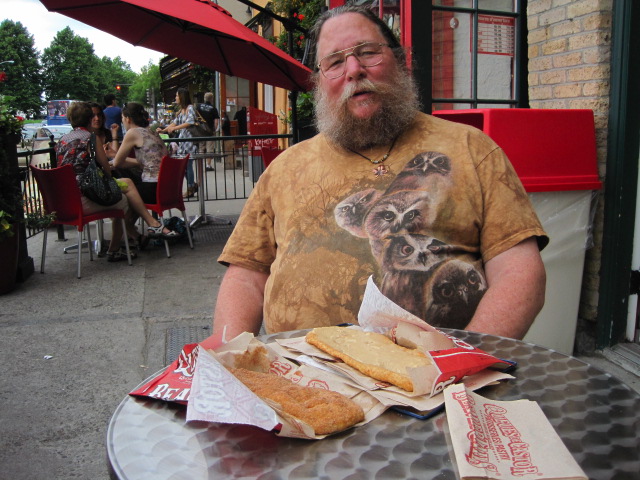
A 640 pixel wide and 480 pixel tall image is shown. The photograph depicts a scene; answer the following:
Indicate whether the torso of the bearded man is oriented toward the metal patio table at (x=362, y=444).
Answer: yes

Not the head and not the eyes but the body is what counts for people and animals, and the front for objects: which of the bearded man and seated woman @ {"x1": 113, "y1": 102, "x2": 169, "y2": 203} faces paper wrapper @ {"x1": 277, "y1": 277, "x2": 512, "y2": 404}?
the bearded man

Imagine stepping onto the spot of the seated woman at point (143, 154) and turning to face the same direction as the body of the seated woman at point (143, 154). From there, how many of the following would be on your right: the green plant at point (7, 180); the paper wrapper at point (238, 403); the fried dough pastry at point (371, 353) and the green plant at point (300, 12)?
1

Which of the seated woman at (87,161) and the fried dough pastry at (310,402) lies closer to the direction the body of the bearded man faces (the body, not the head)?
the fried dough pastry

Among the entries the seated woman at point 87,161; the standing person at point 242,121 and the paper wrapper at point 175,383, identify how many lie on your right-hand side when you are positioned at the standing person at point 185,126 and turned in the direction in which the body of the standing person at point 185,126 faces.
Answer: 1

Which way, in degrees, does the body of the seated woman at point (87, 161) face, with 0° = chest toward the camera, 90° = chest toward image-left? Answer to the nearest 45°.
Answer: approximately 225°

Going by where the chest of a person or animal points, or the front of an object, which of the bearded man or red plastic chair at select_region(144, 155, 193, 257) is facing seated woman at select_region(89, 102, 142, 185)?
the red plastic chair

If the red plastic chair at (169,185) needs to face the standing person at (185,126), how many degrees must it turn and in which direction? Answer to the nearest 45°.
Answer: approximately 45° to its right

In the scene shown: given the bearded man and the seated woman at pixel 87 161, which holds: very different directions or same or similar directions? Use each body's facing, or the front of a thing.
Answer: very different directions

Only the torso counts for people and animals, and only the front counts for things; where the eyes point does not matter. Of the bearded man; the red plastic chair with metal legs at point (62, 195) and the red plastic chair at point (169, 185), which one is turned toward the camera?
the bearded man

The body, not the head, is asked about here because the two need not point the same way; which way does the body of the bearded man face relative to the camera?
toward the camera

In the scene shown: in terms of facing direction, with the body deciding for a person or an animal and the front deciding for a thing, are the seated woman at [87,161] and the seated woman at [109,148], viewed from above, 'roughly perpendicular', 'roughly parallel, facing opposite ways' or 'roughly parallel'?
roughly perpendicular

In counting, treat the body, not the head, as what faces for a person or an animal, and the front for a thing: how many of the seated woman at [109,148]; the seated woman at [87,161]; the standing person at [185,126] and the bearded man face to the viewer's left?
1

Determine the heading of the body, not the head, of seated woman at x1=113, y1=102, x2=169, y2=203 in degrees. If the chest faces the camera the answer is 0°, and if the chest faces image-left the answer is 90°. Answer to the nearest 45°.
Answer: approximately 135°

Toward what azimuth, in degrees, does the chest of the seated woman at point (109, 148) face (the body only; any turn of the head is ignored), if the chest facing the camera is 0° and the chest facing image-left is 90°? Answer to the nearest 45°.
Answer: approximately 315°

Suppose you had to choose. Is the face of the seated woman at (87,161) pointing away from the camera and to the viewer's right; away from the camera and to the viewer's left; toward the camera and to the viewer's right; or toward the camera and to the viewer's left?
away from the camera and to the viewer's right
